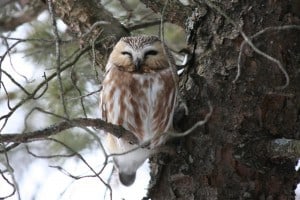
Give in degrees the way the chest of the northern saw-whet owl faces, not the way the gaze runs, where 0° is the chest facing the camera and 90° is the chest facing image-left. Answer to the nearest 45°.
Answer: approximately 0°
